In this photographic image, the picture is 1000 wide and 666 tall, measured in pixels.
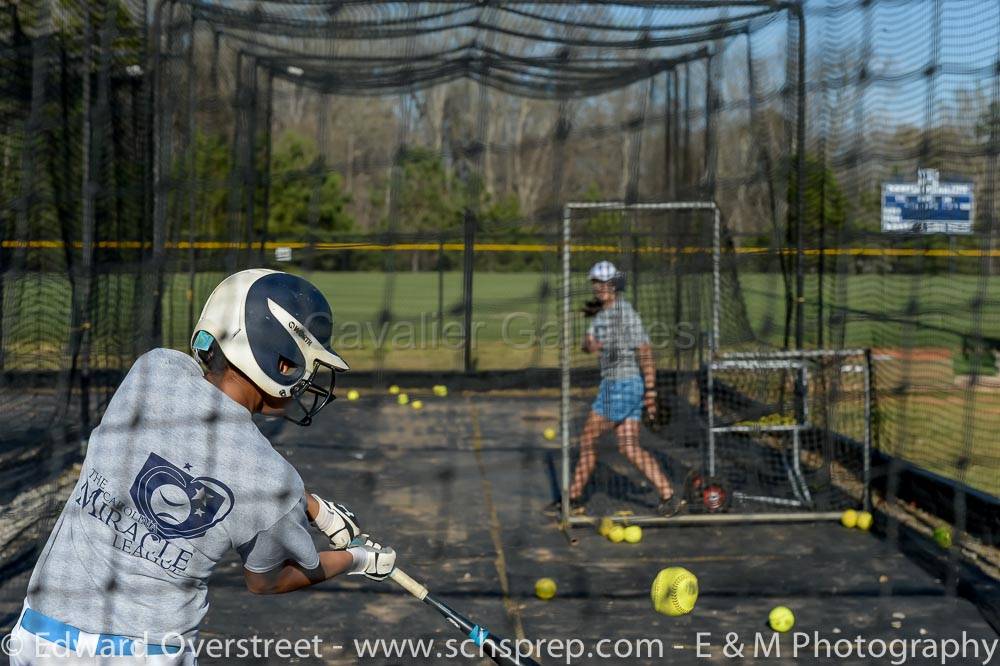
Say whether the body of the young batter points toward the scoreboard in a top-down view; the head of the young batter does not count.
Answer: yes

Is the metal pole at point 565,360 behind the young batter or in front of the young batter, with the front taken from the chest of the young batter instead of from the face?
in front

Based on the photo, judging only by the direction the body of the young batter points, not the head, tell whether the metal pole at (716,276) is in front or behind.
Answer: in front

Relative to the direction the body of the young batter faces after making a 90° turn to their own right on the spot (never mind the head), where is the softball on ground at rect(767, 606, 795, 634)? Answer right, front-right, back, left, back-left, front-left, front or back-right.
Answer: left

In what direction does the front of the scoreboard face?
toward the camera

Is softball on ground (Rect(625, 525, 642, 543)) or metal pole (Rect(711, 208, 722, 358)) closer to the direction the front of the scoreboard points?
the softball on ground

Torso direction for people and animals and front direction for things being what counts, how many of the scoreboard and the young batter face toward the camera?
1

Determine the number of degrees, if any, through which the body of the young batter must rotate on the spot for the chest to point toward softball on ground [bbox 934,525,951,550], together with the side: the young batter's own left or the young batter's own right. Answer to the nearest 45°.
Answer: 0° — they already face it

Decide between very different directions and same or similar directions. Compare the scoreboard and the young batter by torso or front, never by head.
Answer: very different directions

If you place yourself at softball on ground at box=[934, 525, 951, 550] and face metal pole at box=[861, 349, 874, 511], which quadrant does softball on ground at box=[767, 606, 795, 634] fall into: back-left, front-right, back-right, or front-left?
back-left

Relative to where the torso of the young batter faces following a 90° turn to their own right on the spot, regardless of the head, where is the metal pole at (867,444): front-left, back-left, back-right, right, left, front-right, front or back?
left

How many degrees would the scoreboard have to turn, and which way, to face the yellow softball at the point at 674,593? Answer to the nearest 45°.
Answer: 0° — it already faces it

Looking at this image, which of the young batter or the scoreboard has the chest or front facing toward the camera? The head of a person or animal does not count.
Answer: the scoreboard

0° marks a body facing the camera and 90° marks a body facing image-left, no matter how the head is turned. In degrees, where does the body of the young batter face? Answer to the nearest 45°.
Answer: approximately 225°
